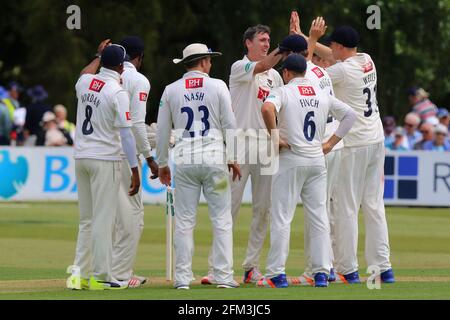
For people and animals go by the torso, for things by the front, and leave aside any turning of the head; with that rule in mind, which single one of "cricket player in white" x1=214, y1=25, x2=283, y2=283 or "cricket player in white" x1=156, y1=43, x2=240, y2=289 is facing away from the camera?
"cricket player in white" x1=156, y1=43, x2=240, y2=289

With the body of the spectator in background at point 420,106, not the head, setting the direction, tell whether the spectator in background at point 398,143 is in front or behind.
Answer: in front

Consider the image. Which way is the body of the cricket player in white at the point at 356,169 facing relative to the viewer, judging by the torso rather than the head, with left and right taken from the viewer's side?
facing away from the viewer and to the left of the viewer

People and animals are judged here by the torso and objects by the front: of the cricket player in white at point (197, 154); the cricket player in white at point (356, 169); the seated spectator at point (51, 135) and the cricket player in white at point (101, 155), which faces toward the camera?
the seated spectator

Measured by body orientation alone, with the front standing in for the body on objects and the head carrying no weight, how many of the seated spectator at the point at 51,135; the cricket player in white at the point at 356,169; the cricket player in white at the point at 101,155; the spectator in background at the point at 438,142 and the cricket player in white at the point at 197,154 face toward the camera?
2

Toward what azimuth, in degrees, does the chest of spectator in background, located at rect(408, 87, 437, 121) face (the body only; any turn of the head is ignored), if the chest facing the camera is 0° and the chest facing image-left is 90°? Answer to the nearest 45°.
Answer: approximately 45°

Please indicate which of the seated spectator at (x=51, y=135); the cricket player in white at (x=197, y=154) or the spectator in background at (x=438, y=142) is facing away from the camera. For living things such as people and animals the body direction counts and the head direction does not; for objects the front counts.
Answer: the cricket player in white

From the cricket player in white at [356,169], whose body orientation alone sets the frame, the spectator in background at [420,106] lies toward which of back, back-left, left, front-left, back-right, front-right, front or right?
front-right

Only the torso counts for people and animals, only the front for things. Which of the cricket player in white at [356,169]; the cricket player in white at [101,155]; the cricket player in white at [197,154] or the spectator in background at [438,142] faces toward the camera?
the spectator in background

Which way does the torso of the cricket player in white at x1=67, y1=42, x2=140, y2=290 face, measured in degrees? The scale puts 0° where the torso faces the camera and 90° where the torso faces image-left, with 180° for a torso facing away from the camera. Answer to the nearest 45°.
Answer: approximately 225°

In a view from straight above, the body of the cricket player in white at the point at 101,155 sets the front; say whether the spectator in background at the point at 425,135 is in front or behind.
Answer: in front

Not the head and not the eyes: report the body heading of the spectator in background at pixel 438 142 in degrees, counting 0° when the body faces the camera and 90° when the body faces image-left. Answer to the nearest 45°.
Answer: approximately 0°
